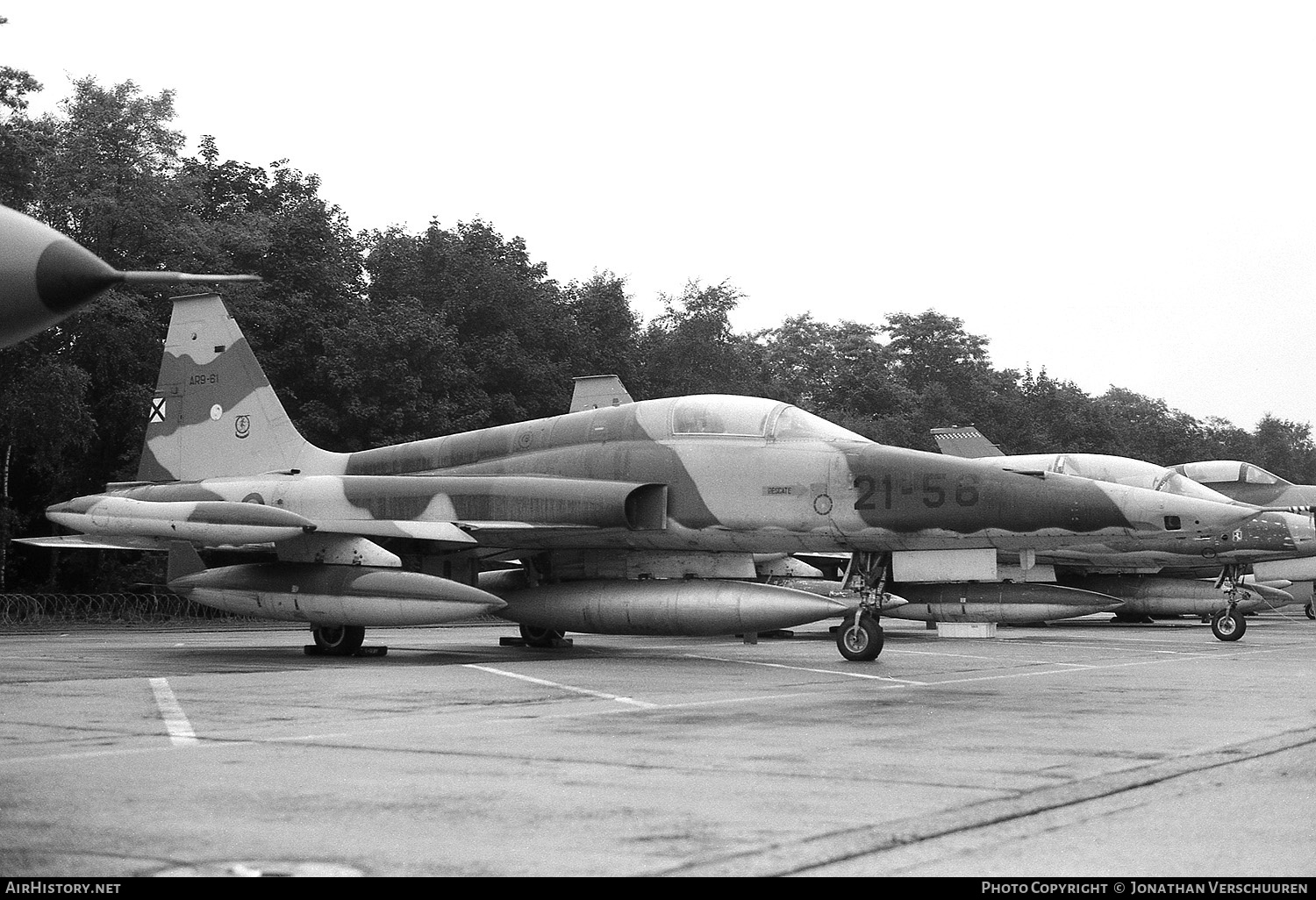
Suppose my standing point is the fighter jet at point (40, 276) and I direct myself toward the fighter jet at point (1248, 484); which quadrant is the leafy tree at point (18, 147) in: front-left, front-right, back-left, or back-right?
front-left

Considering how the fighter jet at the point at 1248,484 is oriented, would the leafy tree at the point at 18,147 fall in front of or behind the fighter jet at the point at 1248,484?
behind

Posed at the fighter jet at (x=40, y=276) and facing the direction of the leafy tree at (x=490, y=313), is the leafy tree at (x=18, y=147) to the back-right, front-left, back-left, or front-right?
front-left

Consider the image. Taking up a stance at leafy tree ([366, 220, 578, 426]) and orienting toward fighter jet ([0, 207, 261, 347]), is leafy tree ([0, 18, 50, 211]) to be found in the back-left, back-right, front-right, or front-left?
front-right

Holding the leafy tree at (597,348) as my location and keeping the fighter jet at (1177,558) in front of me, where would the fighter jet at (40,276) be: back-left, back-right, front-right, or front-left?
front-right

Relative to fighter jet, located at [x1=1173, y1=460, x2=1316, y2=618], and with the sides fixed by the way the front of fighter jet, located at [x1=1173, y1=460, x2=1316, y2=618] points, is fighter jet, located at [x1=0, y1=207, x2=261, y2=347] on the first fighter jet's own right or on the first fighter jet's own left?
on the first fighter jet's own right

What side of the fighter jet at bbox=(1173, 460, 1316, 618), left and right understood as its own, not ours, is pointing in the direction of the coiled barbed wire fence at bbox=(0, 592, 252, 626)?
back

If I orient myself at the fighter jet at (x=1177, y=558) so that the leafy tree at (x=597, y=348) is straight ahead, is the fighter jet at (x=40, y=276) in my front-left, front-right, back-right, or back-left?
back-left

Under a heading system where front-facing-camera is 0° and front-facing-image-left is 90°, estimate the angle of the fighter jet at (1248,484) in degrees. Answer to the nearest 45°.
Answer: approximately 270°

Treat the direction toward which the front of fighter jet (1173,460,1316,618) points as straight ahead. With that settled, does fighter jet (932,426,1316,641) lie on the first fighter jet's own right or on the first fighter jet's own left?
on the first fighter jet's own right

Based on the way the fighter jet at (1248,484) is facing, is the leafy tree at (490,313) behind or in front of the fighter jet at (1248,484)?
behind

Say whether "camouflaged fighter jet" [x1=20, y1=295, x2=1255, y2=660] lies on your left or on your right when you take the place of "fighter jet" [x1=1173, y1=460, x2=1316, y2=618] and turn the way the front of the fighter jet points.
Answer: on your right

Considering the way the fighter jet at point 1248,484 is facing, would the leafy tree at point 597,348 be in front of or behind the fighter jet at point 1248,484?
behind

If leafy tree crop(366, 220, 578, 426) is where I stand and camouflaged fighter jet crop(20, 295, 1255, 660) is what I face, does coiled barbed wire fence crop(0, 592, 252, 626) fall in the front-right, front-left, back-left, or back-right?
front-right

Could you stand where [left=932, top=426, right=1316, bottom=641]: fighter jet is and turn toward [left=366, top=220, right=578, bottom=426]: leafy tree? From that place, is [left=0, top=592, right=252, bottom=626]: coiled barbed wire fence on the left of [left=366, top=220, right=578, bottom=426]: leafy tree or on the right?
left
